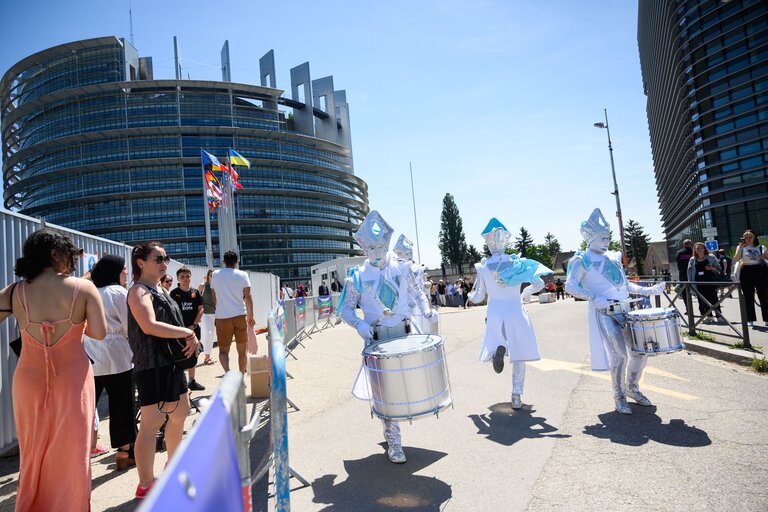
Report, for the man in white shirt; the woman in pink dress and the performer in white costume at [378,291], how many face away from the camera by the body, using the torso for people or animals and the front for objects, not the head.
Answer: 2

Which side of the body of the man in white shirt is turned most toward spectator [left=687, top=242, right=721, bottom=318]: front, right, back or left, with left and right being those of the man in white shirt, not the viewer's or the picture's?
right

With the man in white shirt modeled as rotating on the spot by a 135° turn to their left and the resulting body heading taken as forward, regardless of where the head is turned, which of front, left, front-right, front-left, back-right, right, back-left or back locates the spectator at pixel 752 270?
back-left

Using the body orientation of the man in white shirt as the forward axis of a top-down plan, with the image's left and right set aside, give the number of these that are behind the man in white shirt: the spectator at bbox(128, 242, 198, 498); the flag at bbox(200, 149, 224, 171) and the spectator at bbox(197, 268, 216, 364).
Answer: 1

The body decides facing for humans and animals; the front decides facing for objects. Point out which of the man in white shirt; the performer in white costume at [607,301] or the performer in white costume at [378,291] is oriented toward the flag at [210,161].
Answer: the man in white shirt

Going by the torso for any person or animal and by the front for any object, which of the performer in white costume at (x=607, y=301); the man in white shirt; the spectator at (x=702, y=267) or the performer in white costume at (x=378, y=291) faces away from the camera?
the man in white shirt

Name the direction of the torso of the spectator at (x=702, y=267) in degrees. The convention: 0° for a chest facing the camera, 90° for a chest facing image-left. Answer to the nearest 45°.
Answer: approximately 0°

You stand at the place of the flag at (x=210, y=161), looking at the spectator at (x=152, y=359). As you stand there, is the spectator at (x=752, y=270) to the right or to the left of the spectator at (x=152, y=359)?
left

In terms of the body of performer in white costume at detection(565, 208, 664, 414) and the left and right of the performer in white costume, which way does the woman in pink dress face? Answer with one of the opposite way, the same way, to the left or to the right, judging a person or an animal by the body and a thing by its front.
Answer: the opposite way

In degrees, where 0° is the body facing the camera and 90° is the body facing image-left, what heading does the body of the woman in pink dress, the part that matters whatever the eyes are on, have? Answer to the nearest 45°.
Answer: approximately 180°

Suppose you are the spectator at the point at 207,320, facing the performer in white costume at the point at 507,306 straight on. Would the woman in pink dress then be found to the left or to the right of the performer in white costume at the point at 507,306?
right

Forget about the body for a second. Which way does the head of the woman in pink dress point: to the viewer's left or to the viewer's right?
to the viewer's right

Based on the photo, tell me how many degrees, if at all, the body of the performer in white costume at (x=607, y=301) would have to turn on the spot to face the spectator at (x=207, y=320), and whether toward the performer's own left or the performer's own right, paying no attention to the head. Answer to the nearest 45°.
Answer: approximately 135° to the performer's own right
